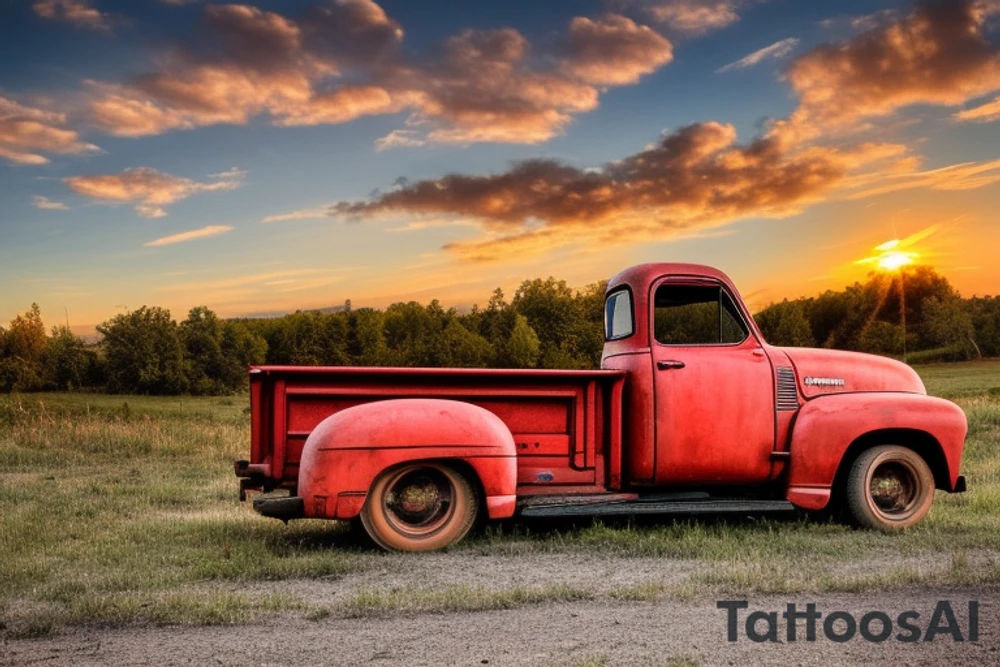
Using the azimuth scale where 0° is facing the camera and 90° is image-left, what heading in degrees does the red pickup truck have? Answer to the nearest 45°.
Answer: approximately 270°
